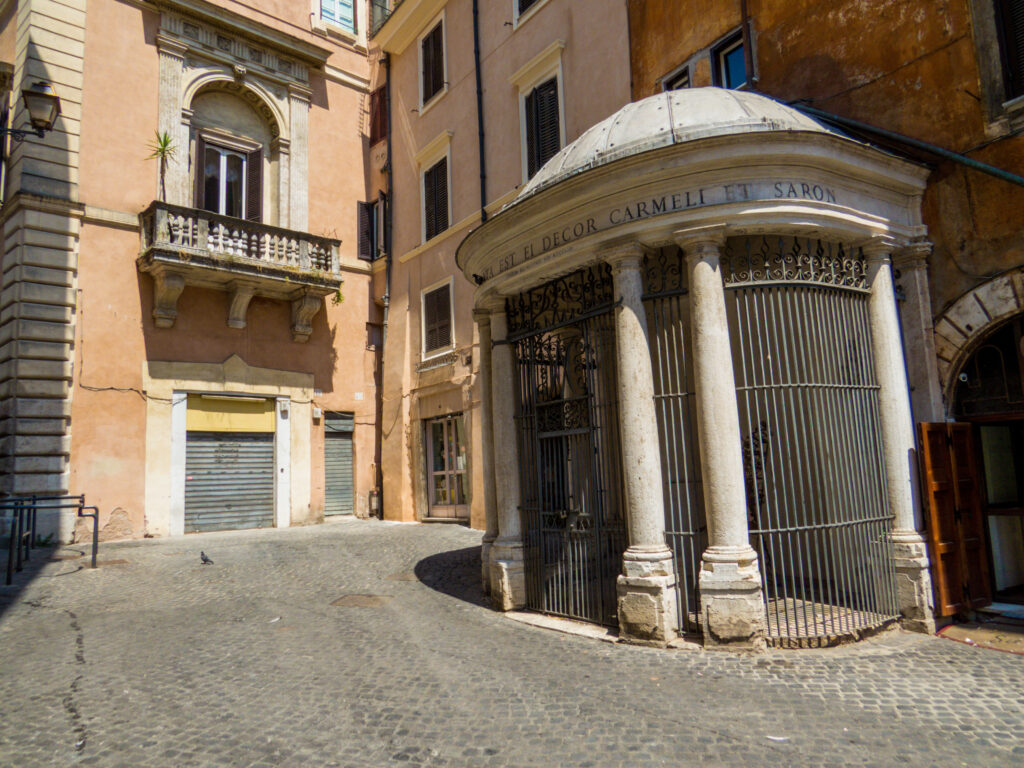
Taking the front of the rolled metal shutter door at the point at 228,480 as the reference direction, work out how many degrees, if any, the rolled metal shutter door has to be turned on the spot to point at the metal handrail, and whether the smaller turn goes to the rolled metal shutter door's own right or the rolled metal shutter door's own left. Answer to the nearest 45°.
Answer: approximately 45° to the rolled metal shutter door's own right

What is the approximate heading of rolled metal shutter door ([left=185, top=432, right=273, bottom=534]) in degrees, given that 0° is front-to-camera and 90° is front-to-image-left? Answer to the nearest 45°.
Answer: approximately 0°

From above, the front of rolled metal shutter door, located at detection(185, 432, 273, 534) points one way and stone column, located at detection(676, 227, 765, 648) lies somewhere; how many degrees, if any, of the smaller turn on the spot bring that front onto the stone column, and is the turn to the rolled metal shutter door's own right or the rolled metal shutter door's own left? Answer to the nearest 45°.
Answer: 0° — it already faces it
